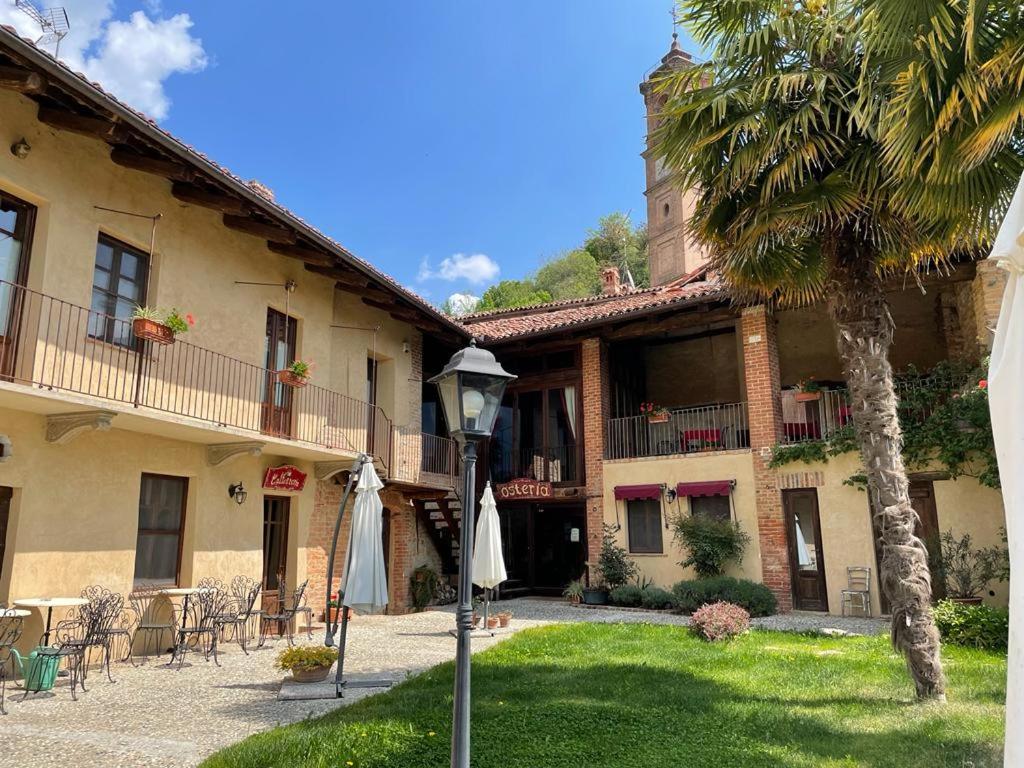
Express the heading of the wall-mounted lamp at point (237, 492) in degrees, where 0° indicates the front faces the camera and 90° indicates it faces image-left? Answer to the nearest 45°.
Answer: approximately 315°

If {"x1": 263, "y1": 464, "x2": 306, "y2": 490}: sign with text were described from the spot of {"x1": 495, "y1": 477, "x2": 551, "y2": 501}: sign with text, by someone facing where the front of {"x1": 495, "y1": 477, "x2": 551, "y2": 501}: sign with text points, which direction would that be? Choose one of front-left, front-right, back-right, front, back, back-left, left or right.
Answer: front-right

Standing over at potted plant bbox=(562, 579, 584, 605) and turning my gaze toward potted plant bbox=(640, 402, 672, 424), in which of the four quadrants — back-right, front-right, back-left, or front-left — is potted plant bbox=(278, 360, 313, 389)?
back-right

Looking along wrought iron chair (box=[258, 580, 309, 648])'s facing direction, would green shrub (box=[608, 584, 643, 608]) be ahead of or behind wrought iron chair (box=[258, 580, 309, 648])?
behind

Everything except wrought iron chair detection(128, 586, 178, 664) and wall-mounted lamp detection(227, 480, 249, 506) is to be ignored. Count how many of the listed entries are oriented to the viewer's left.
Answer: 0

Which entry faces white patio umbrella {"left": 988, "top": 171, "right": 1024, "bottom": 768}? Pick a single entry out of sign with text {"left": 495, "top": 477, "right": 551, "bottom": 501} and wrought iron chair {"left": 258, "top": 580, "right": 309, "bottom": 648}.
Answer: the sign with text

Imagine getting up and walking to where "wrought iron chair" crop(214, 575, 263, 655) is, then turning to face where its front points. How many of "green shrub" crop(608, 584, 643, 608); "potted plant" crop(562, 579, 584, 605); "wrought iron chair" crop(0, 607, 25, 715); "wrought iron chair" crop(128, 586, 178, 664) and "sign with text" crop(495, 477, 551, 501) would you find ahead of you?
2

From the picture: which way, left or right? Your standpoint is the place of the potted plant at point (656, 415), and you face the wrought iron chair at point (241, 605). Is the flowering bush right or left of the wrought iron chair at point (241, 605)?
left

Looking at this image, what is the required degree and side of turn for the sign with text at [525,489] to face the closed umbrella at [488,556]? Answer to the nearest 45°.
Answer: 0° — it already faces it

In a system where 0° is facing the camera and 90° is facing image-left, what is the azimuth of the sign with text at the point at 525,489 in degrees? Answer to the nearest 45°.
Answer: approximately 0°
